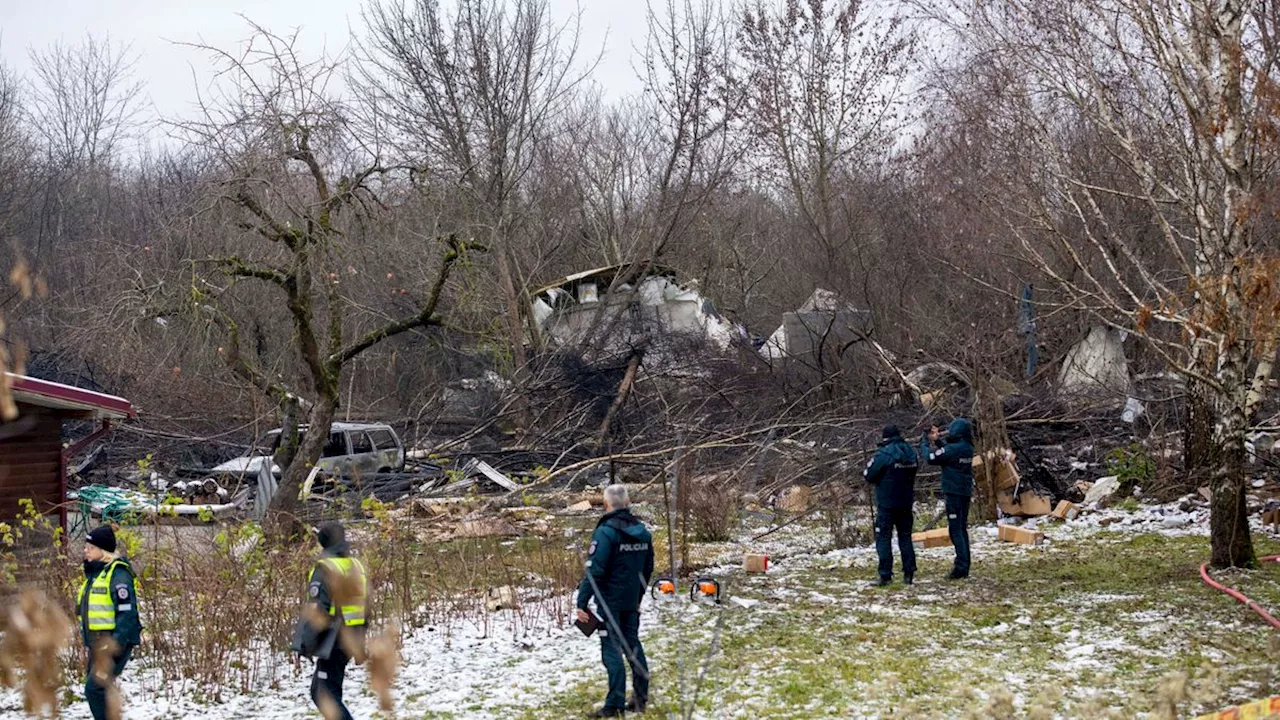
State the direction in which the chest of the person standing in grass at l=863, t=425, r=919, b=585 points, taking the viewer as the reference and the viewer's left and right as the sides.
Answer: facing away from the viewer and to the left of the viewer

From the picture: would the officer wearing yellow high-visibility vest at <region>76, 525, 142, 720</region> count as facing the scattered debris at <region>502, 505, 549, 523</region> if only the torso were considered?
no

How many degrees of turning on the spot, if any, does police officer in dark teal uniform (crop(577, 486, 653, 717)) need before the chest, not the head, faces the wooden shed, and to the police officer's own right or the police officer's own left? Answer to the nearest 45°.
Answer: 0° — they already face it

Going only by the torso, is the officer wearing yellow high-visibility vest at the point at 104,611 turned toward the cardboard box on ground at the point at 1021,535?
no

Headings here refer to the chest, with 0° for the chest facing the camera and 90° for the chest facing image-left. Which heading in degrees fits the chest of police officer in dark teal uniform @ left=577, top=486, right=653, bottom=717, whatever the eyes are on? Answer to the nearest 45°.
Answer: approximately 135°

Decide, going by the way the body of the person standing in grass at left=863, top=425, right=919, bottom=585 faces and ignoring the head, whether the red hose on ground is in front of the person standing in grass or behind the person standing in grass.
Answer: behind

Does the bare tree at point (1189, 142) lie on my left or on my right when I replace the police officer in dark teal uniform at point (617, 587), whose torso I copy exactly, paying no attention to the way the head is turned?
on my right

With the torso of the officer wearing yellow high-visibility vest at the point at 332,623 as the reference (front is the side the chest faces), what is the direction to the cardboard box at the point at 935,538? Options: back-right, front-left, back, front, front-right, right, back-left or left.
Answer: right

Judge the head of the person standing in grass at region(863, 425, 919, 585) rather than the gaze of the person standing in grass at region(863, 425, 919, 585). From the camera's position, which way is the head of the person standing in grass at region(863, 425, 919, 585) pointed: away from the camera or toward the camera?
away from the camera

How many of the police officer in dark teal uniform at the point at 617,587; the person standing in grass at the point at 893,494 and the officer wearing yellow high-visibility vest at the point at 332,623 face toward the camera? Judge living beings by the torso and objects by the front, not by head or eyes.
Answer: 0

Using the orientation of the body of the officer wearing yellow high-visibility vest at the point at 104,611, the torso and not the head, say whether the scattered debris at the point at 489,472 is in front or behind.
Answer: behind

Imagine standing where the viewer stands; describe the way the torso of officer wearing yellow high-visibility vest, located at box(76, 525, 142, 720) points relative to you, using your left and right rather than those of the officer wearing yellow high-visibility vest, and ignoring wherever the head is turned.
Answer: facing the viewer and to the left of the viewer

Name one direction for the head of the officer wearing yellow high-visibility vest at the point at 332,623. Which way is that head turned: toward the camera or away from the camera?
away from the camera

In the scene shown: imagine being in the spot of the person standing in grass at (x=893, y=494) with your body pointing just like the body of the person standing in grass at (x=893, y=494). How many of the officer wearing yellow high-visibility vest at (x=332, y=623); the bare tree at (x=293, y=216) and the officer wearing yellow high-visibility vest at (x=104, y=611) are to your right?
0

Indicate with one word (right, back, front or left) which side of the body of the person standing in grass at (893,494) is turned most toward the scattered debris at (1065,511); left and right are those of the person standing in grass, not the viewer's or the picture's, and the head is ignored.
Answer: right

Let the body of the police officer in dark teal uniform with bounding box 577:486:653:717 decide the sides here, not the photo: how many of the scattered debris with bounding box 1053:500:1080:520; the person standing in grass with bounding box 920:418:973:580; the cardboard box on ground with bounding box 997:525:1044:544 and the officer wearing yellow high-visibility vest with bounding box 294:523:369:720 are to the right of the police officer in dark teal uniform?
3

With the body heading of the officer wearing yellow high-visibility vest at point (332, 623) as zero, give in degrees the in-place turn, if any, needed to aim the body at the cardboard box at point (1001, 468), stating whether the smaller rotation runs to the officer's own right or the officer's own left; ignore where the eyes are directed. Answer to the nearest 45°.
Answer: approximately 90° to the officer's own right

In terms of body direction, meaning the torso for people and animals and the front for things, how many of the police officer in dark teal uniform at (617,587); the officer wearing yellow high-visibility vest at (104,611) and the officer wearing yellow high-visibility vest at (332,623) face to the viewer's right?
0
